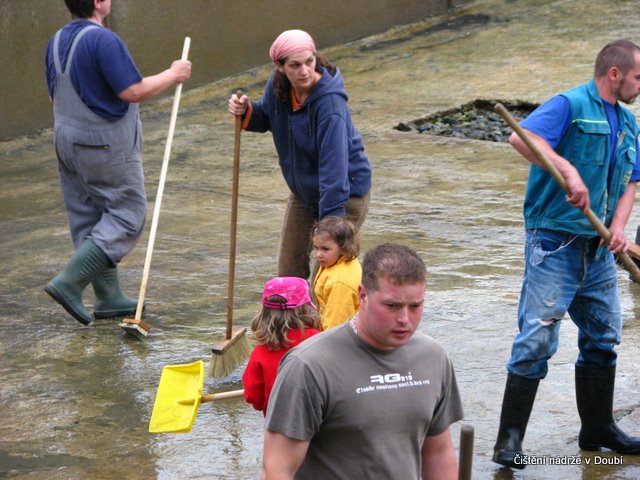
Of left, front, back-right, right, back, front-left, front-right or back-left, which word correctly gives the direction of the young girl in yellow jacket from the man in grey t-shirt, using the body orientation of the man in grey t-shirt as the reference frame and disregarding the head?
back-left

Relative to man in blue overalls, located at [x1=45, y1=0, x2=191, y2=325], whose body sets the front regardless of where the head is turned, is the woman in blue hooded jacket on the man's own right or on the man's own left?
on the man's own right

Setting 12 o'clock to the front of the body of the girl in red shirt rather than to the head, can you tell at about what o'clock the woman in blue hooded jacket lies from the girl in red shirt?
The woman in blue hooded jacket is roughly at 11 o'clock from the girl in red shirt.

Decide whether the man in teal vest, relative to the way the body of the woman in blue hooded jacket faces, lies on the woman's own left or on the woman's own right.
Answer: on the woman's own left

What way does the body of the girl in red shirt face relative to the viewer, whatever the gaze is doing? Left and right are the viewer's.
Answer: facing away from the viewer and to the right of the viewer

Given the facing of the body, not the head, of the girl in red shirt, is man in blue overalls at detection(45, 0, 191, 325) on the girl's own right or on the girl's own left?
on the girl's own left

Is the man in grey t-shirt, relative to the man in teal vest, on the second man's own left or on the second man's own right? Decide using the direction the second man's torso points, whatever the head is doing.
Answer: on the second man's own right
